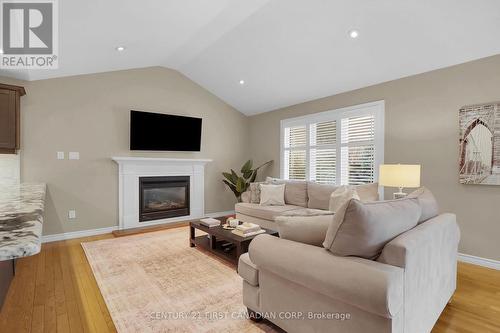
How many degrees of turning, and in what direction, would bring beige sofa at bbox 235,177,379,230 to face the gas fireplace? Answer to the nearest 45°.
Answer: approximately 45° to its right

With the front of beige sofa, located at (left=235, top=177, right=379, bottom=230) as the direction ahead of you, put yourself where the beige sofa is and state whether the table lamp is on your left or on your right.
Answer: on your left

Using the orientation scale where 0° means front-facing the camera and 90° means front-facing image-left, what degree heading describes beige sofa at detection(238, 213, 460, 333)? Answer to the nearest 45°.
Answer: approximately 135°

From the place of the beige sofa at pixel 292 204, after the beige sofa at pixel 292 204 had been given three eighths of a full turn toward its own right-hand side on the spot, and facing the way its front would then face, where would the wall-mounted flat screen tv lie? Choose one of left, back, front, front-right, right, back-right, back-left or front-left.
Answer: left

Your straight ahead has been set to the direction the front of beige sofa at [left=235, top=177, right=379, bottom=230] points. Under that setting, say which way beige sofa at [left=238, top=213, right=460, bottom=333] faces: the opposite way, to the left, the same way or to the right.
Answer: to the right

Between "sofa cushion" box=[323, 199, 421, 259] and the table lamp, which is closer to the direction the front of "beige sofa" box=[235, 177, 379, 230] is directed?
the sofa cushion

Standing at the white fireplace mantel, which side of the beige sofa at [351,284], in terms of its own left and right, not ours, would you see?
front

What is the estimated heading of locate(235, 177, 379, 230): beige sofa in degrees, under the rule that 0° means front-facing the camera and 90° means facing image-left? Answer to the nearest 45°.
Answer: approximately 45°

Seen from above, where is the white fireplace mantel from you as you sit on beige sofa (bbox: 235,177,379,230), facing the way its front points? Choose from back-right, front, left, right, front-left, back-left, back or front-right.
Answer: front-right

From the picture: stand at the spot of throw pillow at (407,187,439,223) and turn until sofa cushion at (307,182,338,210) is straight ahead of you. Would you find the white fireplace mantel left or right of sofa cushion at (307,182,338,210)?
left

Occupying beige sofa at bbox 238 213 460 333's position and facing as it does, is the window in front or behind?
in front

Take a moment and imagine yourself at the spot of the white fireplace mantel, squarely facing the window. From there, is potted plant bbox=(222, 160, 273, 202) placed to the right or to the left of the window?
left

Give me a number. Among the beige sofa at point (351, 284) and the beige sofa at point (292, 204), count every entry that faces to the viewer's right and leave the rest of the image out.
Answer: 0

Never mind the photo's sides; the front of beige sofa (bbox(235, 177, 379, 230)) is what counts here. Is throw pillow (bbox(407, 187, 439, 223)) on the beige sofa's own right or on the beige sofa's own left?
on the beige sofa's own left

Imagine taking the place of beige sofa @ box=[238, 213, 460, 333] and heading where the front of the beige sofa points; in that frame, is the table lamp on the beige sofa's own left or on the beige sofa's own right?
on the beige sofa's own right

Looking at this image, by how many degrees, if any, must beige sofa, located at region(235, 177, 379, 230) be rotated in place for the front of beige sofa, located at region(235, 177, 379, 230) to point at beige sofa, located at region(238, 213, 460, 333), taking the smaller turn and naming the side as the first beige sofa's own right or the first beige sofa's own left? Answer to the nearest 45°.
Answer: approximately 45° to the first beige sofa's own left

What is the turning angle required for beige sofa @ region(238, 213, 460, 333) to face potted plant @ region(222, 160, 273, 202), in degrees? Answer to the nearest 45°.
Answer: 0° — it already faces it

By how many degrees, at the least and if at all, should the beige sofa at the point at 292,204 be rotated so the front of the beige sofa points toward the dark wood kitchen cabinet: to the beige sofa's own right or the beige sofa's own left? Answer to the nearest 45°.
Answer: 0° — it already faces it
